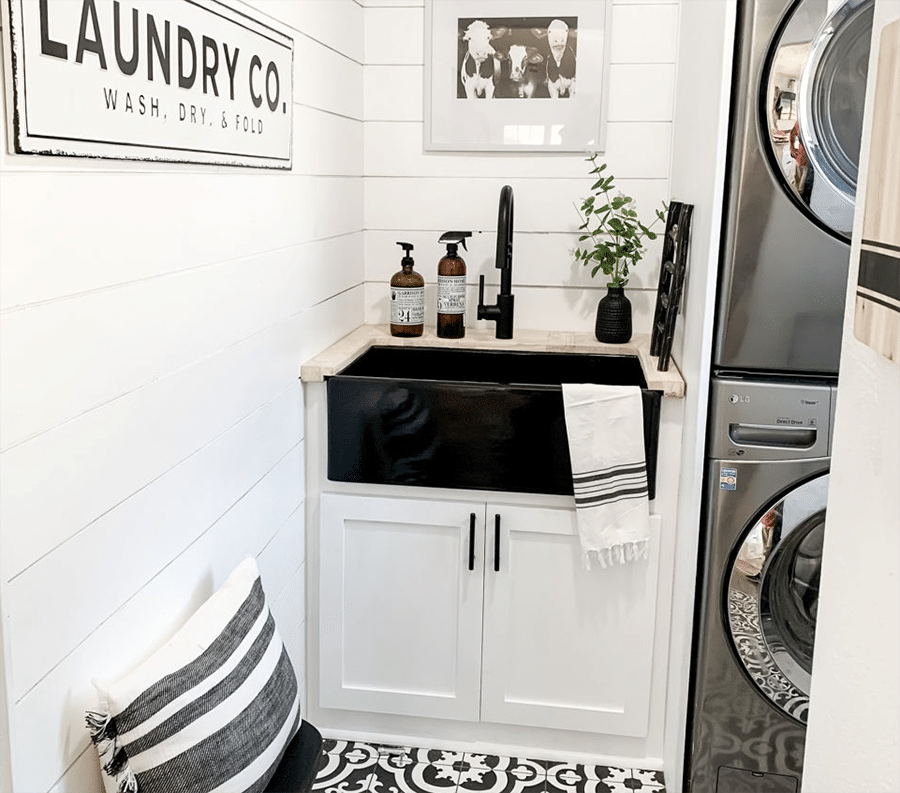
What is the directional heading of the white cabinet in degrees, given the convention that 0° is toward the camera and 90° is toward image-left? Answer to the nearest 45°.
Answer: approximately 0°

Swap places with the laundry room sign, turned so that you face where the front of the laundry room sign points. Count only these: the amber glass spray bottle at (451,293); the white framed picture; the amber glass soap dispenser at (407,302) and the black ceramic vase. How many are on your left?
4

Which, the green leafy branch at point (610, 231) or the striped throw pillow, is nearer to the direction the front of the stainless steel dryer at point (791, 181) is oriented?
the striped throw pillow

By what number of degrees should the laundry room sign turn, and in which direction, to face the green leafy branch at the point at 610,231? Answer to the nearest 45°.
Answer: approximately 90° to its left

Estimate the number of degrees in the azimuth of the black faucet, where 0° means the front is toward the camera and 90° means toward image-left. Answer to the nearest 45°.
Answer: approximately 0°
